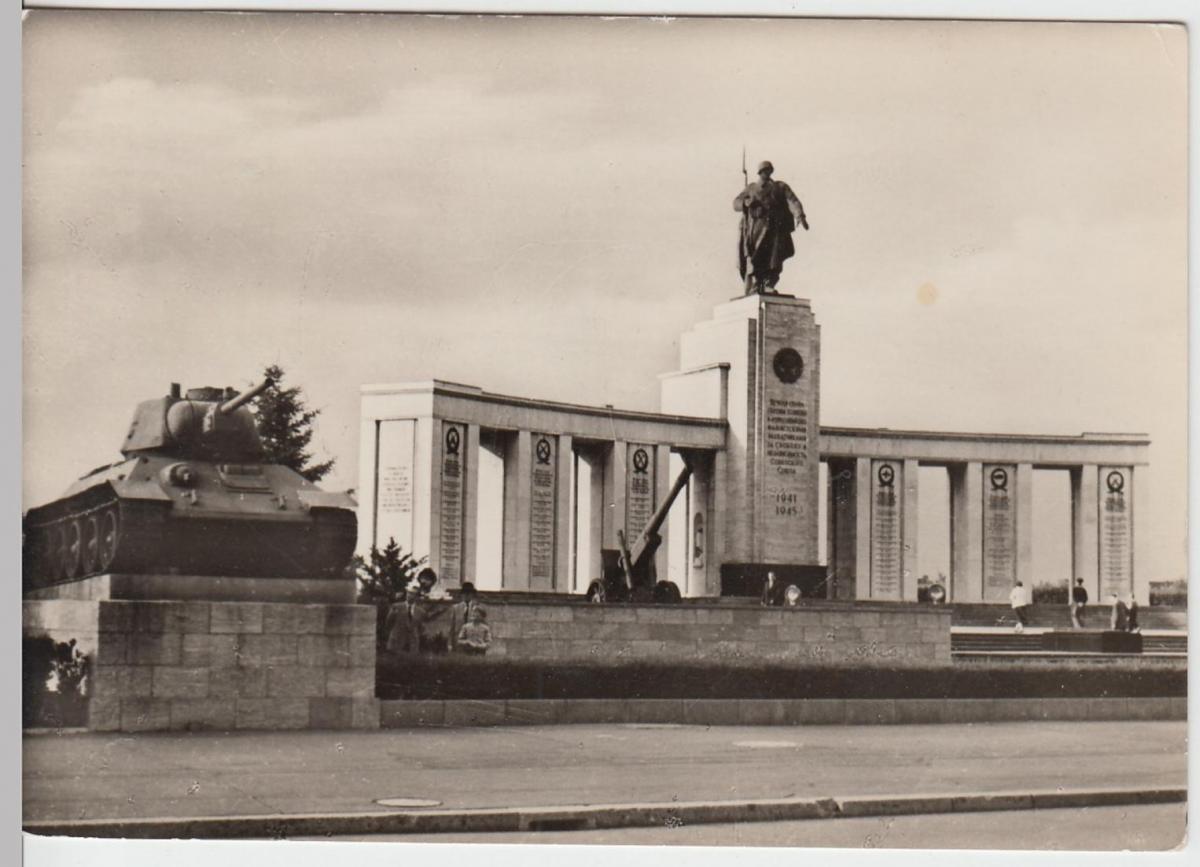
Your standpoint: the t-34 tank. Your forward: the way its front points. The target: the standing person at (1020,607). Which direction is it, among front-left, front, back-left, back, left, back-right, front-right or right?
left

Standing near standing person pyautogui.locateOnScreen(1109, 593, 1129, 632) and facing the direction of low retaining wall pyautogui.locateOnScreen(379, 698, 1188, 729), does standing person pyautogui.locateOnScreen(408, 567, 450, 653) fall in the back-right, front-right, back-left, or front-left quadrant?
front-right

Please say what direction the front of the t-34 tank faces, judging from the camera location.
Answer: facing the viewer and to the right of the viewer

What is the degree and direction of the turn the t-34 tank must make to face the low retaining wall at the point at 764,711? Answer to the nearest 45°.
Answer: approximately 45° to its left

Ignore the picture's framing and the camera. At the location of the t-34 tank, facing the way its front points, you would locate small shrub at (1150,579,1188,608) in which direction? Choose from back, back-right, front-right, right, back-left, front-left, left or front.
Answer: front-left

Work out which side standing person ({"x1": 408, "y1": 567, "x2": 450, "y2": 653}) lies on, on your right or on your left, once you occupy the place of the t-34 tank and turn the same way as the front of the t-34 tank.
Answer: on your left

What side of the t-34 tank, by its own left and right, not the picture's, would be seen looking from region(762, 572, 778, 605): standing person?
left

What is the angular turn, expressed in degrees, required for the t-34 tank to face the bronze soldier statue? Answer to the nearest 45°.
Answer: approximately 90° to its left
